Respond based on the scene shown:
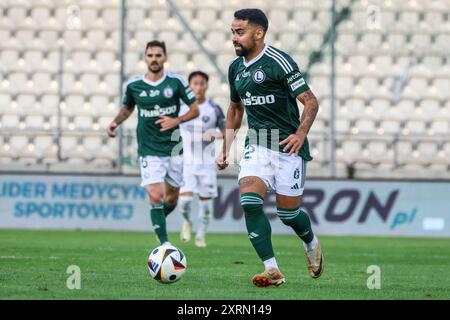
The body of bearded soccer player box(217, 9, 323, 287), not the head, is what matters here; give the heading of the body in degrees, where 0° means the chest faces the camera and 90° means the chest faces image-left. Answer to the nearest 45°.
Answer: approximately 45°

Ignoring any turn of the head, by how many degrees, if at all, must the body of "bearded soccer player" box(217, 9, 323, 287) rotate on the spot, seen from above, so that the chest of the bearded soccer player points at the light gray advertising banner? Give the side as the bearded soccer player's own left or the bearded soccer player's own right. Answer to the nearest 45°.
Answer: approximately 135° to the bearded soccer player's own right

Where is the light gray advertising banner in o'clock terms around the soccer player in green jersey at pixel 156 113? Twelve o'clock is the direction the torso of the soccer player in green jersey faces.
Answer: The light gray advertising banner is roughly at 6 o'clock from the soccer player in green jersey.

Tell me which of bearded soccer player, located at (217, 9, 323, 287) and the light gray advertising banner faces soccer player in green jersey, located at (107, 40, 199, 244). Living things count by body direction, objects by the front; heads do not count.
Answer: the light gray advertising banner

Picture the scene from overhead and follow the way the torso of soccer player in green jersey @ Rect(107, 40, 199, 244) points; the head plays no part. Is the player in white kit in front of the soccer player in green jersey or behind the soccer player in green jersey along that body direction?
behind

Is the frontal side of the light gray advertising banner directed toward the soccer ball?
yes

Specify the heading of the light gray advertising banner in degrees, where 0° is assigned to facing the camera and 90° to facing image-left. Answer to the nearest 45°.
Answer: approximately 0°
